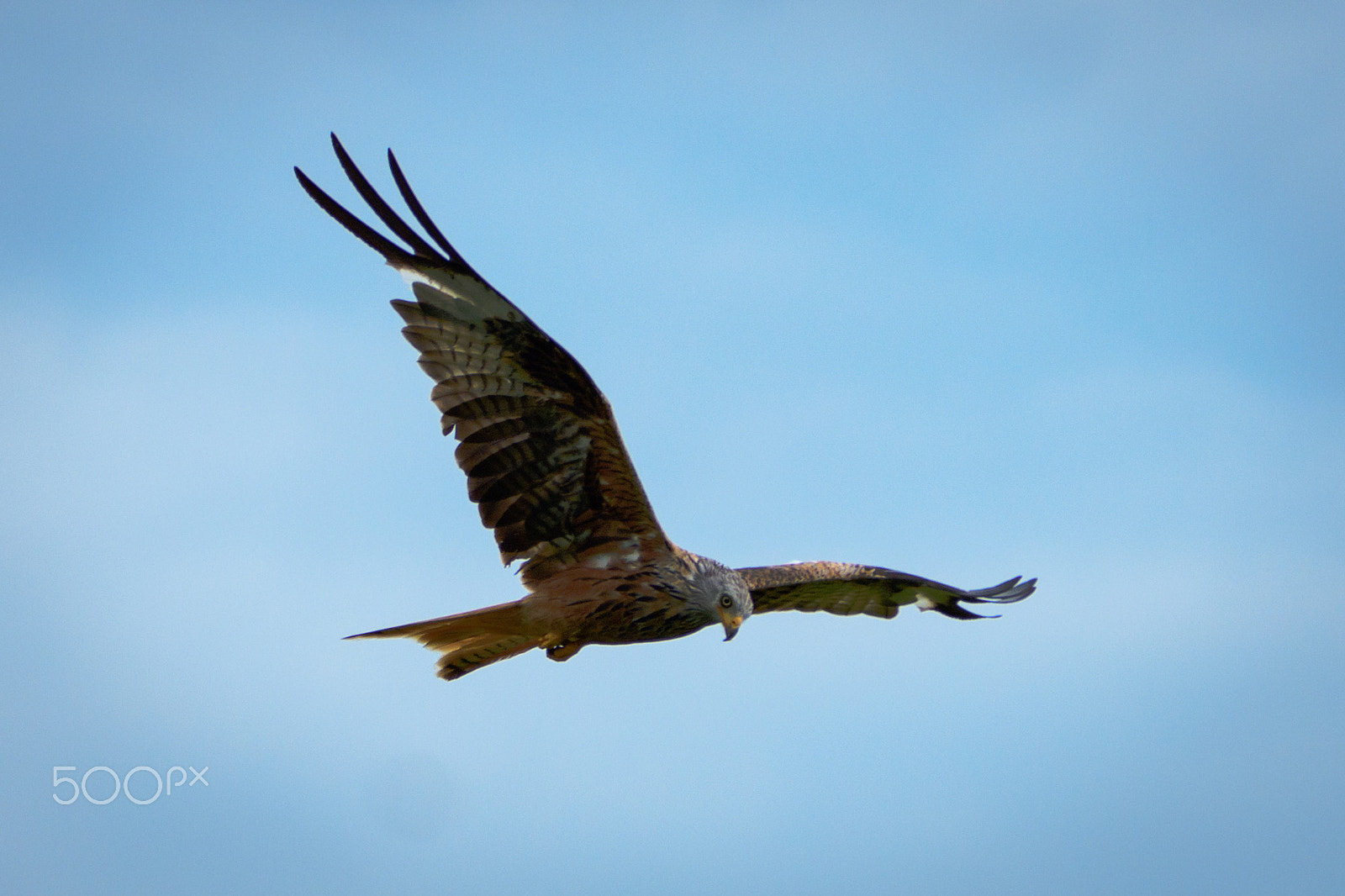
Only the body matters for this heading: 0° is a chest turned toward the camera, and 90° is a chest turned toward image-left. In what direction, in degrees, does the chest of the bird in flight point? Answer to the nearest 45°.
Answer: approximately 315°
